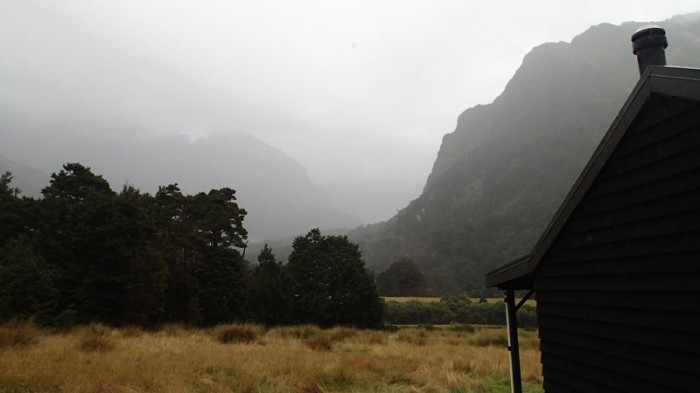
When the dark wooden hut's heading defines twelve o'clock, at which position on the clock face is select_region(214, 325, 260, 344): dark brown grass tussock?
The dark brown grass tussock is roughly at 1 o'clock from the dark wooden hut.

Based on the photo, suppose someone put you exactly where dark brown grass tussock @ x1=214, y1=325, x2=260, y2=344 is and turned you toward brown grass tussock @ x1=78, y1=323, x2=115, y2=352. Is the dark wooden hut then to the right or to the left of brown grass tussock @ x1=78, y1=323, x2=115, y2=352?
left

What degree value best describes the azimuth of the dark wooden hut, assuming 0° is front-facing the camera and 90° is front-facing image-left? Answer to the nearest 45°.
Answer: approximately 90°

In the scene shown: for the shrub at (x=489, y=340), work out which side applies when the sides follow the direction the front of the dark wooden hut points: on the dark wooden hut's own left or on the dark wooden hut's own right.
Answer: on the dark wooden hut's own right

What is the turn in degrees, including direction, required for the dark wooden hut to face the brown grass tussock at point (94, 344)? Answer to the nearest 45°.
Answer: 0° — it already faces it

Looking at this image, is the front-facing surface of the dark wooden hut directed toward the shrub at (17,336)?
yes

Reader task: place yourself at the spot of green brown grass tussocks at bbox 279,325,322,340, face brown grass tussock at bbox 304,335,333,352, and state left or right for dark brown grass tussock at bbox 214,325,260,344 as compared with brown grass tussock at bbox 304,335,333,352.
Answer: right

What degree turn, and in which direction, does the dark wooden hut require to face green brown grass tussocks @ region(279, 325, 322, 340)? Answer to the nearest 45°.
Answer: approximately 45° to its right
